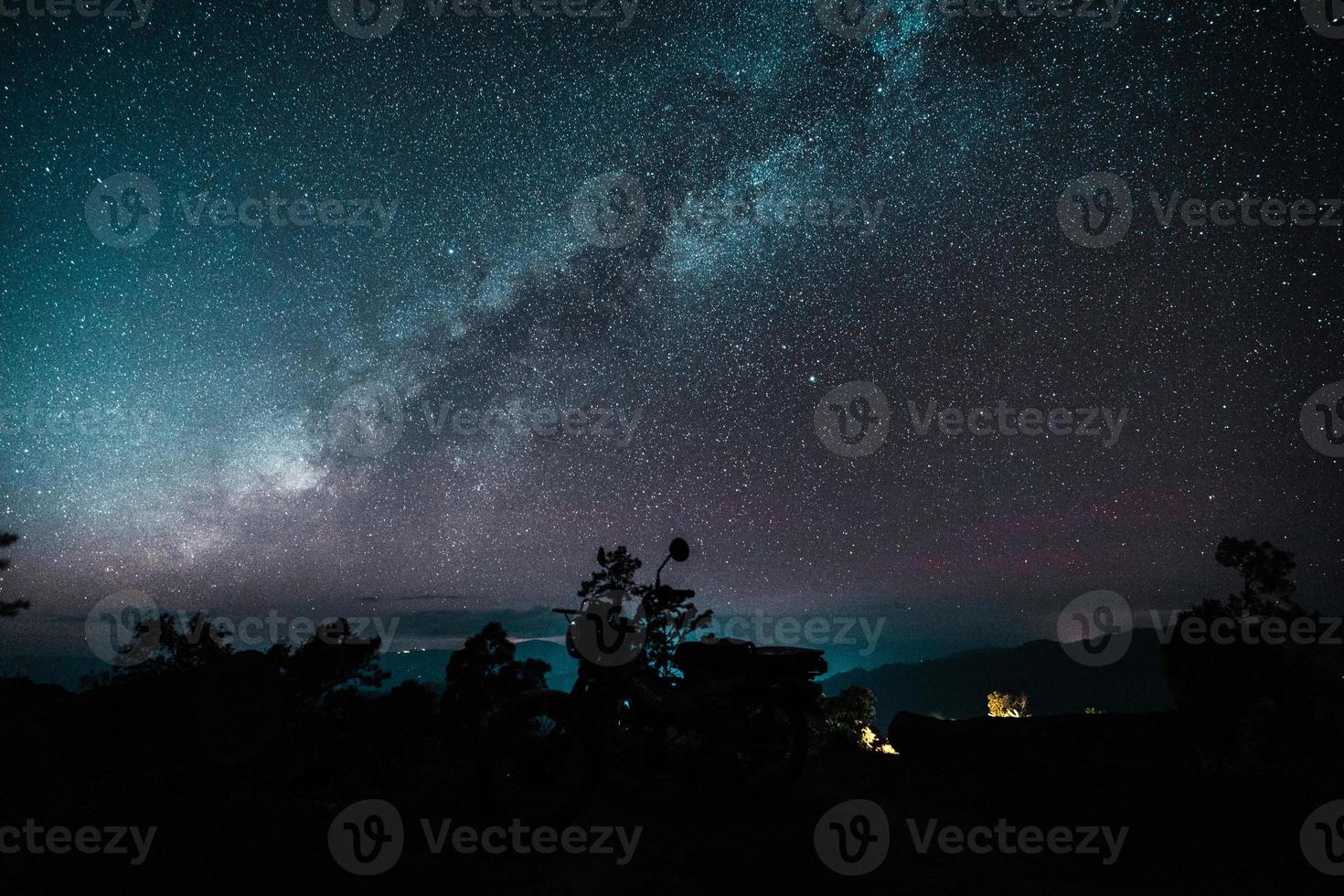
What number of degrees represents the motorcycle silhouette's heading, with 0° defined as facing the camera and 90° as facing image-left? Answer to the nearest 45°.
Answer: approximately 45°

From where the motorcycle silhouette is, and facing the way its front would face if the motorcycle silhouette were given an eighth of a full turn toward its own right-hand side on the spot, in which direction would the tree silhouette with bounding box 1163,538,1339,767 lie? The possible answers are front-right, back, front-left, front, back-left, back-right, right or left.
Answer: back-right

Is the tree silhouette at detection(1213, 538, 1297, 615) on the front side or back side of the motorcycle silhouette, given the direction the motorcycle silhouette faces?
on the back side
